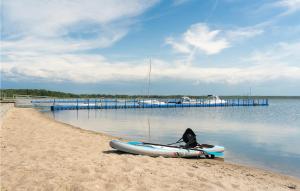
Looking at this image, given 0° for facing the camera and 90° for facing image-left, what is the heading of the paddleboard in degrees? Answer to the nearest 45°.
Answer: approximately 90°

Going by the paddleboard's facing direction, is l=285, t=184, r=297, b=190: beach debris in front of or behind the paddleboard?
behind
